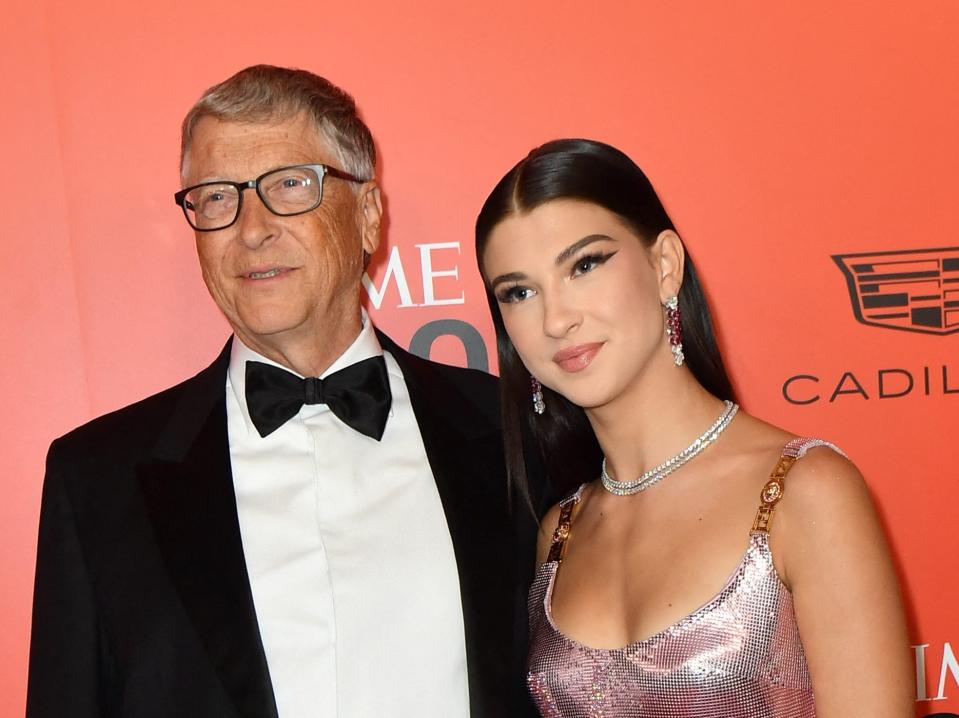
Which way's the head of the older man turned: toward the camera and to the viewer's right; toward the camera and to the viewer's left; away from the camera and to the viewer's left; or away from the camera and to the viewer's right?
toward the camera and to the viewer's left

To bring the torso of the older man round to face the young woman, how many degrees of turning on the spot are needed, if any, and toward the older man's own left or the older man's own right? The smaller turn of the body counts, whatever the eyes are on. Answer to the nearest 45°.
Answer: approximately 45° to the older man's own left

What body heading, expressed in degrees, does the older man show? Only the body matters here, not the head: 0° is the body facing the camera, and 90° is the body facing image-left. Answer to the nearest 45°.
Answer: approximately 0°

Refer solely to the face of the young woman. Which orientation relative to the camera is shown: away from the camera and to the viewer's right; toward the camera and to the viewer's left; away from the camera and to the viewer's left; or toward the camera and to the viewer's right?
toward the camera and to the viewer's left

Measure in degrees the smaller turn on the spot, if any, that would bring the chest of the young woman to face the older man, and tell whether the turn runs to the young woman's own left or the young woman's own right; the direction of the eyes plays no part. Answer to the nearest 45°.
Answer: approximately 45° to the young woman's own right

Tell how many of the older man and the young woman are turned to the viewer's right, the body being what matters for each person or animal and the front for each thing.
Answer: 0
